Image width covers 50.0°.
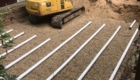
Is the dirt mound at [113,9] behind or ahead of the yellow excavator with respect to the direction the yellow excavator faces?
ahead

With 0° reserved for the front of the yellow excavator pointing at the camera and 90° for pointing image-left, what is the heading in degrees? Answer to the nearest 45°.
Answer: approximately 225°
